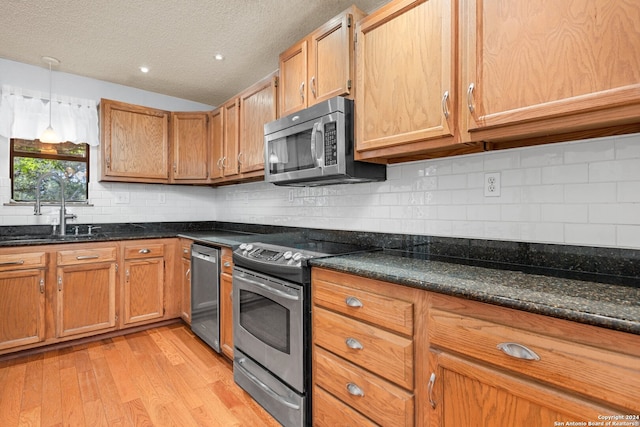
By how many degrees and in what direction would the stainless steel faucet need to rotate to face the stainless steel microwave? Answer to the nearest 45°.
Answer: approximately 135° to its left

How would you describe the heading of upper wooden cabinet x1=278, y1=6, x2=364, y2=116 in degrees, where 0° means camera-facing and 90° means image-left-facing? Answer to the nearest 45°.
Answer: approximately 45°

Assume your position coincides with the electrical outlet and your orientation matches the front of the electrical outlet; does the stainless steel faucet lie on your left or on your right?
on your right

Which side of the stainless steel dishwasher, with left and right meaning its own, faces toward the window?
right

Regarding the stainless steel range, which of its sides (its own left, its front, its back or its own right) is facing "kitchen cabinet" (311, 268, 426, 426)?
left

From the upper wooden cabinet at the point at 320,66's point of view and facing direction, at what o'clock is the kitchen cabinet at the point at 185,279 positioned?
The kitchen cabinet is roughly at 3 o'clock from the upper wooden cabinet.

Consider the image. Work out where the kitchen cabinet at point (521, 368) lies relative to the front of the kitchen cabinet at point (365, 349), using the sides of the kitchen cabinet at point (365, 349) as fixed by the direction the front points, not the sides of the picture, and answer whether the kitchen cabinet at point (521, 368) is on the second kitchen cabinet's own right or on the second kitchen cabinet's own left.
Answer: on the second kitchen cabinet's own left

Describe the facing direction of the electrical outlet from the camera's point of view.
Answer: facing the viewer

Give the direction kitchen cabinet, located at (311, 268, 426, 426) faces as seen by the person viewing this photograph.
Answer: facing the viewer and to the left of the viewer

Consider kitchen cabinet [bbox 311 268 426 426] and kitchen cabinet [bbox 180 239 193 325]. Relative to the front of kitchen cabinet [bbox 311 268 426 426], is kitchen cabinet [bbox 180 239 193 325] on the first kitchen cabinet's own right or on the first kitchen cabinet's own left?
on the first kitchen cabinet's own right

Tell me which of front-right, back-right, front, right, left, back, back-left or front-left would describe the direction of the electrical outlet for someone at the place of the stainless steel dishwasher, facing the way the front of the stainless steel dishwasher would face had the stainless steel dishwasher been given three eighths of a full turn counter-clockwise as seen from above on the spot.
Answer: front-right

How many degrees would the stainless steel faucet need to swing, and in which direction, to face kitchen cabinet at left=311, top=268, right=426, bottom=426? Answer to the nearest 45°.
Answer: approximately 90° to its left

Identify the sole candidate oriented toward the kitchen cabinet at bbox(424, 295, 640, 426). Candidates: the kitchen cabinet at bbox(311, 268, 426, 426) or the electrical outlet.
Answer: the electrical outlet
